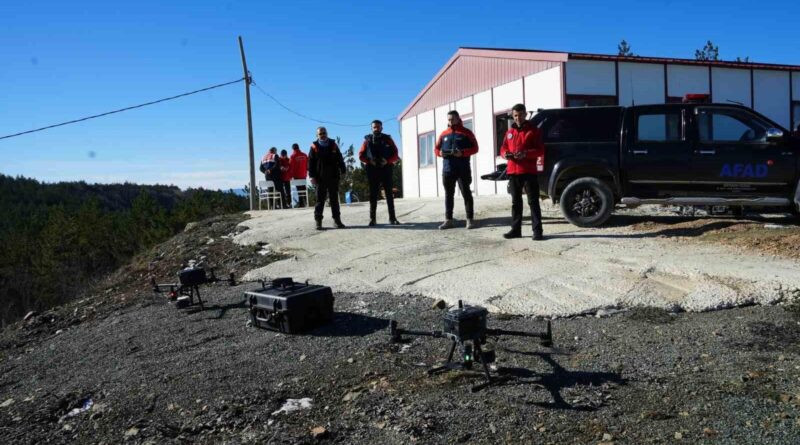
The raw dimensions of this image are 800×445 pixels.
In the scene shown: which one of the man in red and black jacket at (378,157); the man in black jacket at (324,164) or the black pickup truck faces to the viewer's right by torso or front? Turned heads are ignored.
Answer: the black pickup truck

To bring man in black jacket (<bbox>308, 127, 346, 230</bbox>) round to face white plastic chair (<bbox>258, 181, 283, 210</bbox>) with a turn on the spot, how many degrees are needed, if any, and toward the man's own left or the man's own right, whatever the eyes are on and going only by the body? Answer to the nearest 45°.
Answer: approximately 180°

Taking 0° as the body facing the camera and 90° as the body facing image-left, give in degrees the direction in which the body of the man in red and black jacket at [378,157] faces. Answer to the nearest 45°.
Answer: approximately 0°

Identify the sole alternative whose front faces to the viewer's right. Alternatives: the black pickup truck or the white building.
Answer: the black pickup truck

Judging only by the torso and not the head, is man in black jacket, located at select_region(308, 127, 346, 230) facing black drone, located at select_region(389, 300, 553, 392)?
yes

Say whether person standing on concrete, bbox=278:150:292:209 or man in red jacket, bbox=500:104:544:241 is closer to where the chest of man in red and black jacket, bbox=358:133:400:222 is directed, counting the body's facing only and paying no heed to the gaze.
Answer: the man in red jacket

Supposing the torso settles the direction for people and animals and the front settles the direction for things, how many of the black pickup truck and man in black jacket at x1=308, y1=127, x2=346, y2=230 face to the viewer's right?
1

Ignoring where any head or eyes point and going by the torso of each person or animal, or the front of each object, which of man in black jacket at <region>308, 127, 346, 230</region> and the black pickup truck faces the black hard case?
the man in black jacket

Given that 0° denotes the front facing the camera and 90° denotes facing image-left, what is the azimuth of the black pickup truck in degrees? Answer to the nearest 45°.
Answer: approximately 270°
